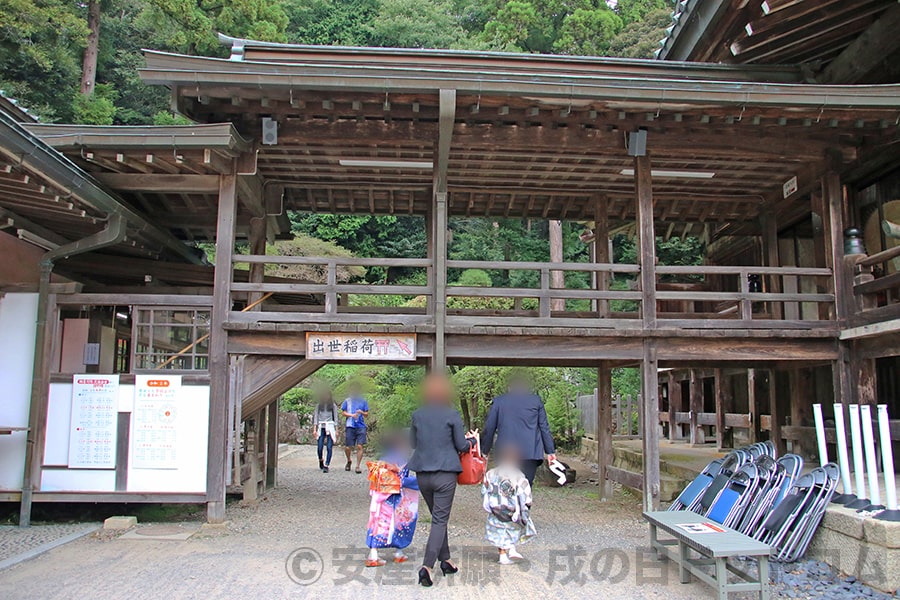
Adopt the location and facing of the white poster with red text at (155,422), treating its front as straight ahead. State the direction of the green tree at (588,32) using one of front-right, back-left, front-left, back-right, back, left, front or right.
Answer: back-left

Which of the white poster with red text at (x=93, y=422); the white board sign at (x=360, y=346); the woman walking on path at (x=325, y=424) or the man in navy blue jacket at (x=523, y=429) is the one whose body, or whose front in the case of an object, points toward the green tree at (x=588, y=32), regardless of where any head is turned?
the man in navy blue jacket

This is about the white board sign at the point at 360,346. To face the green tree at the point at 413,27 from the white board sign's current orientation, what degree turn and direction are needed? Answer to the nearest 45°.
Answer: approximately 180°

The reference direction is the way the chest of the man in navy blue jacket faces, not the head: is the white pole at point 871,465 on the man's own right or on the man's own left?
on the man's own right

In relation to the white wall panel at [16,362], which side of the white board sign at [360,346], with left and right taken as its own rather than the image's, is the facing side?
right

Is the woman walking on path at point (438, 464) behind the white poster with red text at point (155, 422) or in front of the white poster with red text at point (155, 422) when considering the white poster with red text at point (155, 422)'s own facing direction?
in front

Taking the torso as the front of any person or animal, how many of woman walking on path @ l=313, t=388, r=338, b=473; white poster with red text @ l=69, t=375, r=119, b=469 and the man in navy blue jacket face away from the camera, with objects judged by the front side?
1

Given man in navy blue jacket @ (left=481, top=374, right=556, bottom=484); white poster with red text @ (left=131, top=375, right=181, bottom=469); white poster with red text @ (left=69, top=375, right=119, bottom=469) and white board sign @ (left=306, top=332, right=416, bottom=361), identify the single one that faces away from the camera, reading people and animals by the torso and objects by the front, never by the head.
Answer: the man in navy blue jacket

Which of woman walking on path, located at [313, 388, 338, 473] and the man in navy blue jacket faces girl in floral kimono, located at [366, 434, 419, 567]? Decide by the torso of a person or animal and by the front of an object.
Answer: the woman walking on path

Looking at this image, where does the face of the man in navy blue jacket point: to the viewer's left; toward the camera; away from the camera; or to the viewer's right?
away from the camera

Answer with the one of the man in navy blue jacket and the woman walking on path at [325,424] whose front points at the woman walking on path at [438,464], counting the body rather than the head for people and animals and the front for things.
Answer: the woman walking on path at [325,424]
